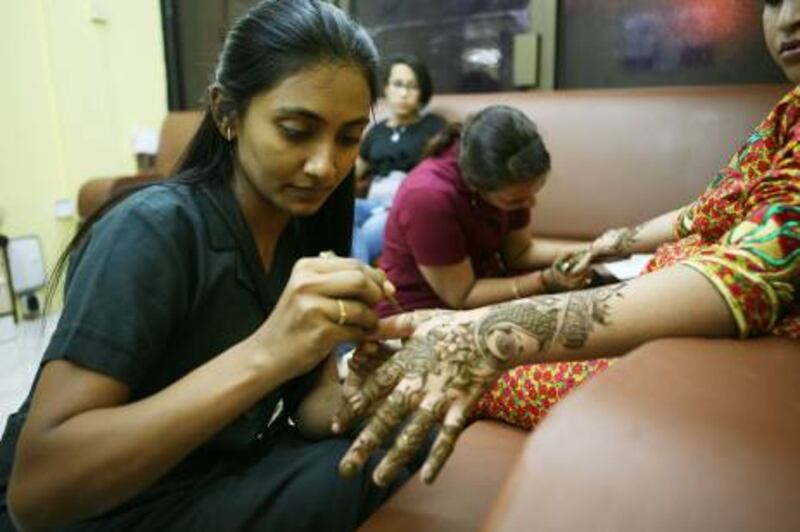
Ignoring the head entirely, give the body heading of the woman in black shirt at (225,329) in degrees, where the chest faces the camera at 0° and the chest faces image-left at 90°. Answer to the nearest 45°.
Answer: approximately 315°

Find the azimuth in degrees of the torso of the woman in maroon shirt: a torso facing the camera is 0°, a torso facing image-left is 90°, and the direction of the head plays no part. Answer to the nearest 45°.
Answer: approximately 315°

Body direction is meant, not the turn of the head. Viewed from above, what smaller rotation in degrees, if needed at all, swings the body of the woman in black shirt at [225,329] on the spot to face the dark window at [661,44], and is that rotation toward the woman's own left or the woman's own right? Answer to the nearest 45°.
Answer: approximately 90° to the woman's own left

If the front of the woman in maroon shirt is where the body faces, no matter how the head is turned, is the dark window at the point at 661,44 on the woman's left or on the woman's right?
on the woman's left

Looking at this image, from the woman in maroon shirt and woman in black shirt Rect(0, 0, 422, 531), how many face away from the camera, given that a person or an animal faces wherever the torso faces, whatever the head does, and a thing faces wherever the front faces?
0
